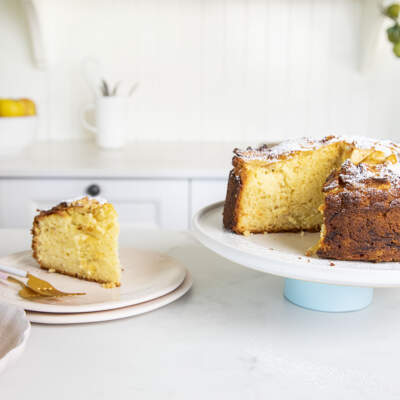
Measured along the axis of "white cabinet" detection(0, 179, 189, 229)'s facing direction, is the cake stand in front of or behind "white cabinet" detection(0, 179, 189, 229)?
in front

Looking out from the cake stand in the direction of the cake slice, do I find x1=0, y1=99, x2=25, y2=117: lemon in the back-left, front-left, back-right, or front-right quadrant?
front-right

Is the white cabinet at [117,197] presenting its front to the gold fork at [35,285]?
yes

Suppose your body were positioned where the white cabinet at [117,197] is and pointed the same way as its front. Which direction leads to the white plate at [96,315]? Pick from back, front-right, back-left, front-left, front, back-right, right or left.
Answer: front

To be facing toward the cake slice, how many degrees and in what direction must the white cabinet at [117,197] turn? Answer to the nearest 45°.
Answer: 0° — it already faces it

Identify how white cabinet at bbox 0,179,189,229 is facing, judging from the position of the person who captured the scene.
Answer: facing the viewer

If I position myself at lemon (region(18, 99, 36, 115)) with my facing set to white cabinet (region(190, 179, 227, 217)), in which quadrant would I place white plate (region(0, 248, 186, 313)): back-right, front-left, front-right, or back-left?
front-right

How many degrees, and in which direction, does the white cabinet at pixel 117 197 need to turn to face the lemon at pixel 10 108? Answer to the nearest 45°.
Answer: approximately 135° to its right
